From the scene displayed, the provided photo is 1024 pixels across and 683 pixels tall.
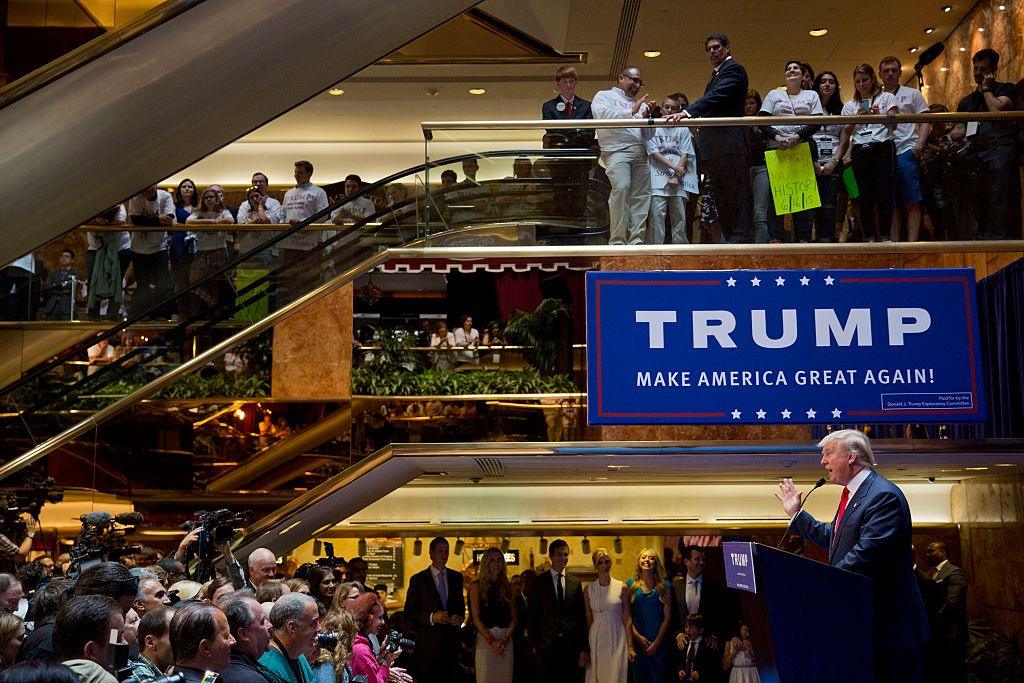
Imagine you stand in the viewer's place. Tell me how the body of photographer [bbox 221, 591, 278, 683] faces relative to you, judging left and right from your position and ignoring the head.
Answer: facing to the right of the viewer

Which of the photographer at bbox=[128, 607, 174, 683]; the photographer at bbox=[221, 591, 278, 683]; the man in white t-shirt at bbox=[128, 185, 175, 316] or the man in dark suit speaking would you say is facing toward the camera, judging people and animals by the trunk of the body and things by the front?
the man in white t-shirt

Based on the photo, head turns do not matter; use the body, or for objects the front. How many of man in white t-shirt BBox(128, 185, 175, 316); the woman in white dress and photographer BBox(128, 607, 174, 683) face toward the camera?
2

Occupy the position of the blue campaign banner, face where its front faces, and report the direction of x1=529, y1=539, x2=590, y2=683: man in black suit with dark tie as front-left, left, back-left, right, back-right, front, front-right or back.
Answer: back-right

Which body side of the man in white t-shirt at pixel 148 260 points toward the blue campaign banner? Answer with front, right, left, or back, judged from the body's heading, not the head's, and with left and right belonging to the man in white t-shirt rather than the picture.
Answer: left

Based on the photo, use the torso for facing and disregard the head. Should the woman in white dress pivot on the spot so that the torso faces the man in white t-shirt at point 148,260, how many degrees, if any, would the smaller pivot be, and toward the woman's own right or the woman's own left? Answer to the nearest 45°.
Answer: approximately 45° to the woman's own right

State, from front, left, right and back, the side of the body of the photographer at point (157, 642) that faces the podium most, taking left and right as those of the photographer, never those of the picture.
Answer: front

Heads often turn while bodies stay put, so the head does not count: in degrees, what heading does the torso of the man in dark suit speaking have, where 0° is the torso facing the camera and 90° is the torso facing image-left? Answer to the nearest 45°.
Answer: approximately 90°

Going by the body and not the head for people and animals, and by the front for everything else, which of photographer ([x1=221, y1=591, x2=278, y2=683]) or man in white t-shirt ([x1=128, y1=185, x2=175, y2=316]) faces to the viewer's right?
the photographer

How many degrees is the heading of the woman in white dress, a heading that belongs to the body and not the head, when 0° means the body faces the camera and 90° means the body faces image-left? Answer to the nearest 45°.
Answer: approximately 0°

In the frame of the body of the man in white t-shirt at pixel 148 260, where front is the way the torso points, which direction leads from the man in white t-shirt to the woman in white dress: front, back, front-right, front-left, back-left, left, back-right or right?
left

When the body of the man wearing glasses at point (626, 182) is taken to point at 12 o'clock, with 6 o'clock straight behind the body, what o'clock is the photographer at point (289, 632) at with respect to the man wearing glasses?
The photographer is roughly at 2 o'clock from the man wearing glasses.

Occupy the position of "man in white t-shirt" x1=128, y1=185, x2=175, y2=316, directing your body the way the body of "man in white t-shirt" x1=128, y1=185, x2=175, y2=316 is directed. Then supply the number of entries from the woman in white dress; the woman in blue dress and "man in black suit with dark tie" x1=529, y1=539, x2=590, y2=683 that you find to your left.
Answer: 3

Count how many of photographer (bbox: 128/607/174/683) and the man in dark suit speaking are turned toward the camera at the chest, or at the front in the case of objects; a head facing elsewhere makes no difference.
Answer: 0
